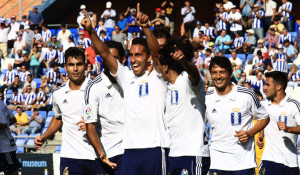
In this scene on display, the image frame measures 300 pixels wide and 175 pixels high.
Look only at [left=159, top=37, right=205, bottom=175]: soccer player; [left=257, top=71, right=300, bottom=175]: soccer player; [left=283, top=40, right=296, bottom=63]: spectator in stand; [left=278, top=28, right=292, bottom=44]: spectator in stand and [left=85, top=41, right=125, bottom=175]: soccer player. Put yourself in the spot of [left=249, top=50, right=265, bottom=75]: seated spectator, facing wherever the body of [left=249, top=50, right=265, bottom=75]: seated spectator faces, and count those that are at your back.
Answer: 2

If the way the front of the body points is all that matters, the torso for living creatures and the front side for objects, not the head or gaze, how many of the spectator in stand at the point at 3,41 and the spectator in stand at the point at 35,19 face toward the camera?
2

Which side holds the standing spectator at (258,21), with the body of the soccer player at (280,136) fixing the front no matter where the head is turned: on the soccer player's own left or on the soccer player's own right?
on the soccer player's own right

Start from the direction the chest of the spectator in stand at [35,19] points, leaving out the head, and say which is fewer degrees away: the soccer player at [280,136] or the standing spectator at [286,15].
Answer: the soccer player

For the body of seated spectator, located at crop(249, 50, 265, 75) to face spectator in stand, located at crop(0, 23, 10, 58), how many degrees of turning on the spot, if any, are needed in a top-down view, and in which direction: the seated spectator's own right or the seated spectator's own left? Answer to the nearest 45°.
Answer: approximately 45° to the seated spectator's own right

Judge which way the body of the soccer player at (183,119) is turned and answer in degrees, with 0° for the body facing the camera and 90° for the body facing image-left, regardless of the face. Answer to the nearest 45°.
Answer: approximately 45°

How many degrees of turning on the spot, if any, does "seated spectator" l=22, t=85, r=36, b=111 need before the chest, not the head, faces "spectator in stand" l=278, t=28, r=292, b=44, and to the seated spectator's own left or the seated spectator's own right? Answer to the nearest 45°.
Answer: approximately 135° to the seated spectator's own left
